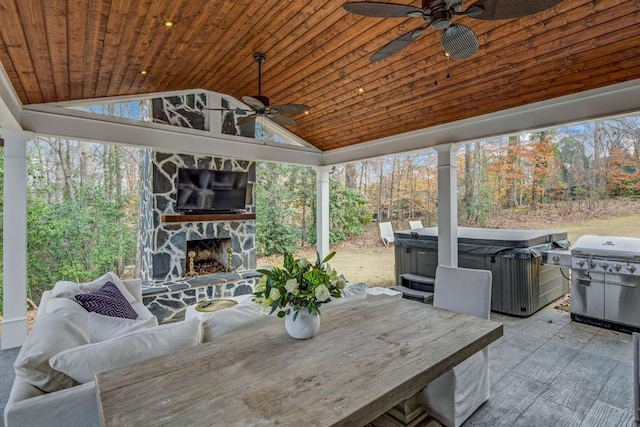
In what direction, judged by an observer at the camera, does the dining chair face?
facing the viewer and to the left of the viewer

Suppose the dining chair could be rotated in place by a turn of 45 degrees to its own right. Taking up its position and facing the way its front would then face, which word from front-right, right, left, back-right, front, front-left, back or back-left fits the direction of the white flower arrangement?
front-left

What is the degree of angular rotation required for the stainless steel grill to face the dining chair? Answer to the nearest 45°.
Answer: approximately 45° to its left

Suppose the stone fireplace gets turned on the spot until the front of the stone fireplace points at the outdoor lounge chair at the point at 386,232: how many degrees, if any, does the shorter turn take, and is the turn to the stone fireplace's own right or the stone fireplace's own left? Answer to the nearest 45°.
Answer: approximately 135° to the stone fireplace's own left

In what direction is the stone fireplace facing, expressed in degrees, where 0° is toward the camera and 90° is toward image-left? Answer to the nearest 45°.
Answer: approximately 315°

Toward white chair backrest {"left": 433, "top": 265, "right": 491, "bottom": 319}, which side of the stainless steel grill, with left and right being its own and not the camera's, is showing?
front

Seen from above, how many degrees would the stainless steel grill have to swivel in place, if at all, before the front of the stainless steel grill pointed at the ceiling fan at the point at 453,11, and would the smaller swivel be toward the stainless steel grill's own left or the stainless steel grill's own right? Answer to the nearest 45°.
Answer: approximately 45° to the stainless steel grill's own left

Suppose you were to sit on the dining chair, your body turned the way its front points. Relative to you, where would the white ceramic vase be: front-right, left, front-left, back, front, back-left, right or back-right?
front

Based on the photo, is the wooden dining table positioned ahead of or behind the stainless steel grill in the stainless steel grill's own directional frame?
ahead

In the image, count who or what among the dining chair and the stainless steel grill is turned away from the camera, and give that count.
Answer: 0

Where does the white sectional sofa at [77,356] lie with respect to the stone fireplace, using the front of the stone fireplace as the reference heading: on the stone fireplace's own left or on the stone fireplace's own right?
on the stone fireplace's own right
